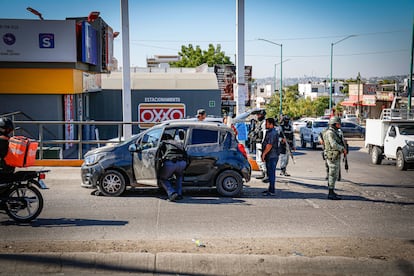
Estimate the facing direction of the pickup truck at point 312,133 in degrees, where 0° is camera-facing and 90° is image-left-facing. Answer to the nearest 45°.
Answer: approximately 45°

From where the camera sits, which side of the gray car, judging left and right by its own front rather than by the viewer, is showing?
left

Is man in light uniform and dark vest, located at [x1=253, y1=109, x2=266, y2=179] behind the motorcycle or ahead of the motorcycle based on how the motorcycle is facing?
behind

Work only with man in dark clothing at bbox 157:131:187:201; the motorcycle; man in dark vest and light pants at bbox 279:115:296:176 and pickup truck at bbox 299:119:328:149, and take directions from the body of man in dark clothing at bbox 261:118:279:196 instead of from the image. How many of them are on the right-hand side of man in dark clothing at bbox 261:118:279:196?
2

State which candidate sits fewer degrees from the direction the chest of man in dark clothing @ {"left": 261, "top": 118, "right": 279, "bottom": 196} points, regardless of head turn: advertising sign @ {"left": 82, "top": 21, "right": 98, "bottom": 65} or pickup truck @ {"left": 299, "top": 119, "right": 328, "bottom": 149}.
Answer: the advertising sign

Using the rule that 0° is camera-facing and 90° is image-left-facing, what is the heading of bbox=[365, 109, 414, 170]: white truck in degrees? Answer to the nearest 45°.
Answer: approximately 315°

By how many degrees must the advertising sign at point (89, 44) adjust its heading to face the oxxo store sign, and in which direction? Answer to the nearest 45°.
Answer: approximately 90° to its left

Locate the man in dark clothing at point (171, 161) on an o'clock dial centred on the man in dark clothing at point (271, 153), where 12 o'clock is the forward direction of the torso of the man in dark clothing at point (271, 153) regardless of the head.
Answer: the man in dark clothing at point (171, 161) is roughly at 11 o'clock from the man in dark clothing at point (271, 153).

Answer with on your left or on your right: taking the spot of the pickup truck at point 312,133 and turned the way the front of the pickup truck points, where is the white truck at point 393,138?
on your left

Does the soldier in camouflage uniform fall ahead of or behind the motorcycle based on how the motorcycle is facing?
behind

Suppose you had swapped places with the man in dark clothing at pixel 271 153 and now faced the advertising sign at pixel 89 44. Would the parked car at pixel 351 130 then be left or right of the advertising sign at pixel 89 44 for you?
right

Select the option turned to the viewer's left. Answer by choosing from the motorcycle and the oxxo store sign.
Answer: the motorcycle

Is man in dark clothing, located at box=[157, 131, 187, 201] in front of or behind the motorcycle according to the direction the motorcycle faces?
behind
